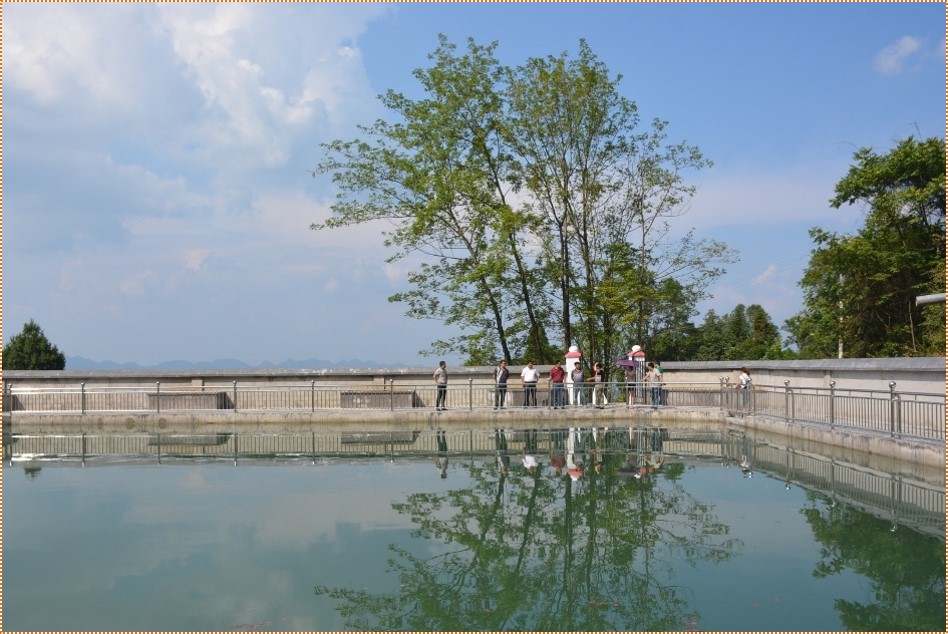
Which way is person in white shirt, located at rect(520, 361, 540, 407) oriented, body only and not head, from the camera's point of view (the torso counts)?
toward the camera

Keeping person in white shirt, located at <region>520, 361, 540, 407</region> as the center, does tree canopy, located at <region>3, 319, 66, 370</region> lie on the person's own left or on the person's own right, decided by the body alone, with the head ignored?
on the person's own right

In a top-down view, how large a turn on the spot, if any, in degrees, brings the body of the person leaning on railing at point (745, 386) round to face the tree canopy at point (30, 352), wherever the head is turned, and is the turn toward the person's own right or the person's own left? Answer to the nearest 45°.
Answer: approximately 45° to the person's own right

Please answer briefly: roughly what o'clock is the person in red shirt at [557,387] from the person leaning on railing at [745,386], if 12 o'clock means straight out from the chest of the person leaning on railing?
The person in red shirt is roughly at 2 o'clock from the person leaning on railing.

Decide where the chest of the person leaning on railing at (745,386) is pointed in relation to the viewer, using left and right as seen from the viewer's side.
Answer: facing the viewer and to the left of the viewer

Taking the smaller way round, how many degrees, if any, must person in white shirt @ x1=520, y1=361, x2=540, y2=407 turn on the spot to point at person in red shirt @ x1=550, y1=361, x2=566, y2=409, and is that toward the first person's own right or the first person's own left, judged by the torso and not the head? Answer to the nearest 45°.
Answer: approximately 90° to the first person's own left

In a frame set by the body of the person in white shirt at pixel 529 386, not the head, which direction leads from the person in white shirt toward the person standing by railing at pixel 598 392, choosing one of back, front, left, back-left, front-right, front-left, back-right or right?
back-left

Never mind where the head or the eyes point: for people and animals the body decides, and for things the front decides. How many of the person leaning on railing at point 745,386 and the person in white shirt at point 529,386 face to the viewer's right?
0

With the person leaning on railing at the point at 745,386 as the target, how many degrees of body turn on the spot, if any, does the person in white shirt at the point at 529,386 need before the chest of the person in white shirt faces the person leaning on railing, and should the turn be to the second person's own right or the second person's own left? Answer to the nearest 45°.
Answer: approximately 90° to the second person's own left

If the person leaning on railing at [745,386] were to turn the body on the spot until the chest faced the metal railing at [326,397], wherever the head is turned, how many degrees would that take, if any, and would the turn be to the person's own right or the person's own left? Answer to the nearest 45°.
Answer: approximately 45° to the person's own right

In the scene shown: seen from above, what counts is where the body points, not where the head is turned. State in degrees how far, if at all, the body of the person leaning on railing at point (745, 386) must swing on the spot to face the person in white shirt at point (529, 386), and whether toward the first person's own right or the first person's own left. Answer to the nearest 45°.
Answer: approximately 45° to the first person's own right

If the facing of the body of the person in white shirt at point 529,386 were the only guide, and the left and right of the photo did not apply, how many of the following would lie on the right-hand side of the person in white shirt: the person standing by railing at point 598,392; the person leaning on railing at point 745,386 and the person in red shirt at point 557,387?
0
